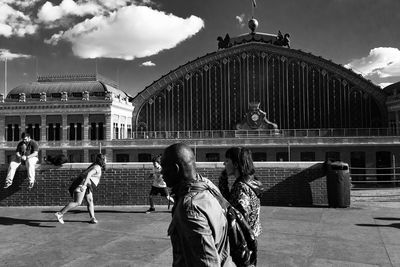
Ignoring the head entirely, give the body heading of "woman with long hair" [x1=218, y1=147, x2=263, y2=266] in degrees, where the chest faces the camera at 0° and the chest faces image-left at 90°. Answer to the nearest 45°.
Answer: approximately 90°

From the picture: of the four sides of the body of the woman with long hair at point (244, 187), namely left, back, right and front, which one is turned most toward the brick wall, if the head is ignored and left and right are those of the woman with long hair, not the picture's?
right

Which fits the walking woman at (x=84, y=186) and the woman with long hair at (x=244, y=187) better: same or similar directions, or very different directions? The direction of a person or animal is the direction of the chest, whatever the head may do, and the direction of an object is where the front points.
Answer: very different directions

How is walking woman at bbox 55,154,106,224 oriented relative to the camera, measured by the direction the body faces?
to the viewer's right

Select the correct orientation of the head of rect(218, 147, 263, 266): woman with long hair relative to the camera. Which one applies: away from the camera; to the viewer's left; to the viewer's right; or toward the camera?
to the viewer's left

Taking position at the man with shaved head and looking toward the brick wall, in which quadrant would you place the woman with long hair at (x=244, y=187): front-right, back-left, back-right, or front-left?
front-right

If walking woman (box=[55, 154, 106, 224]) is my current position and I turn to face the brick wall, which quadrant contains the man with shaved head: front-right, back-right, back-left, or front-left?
back-right

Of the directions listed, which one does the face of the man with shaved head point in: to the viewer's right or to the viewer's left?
to the viewer's left

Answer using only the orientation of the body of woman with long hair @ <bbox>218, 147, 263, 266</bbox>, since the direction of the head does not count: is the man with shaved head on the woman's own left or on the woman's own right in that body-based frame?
on the woman's own left

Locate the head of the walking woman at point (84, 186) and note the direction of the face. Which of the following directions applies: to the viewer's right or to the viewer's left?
to the viewer's right

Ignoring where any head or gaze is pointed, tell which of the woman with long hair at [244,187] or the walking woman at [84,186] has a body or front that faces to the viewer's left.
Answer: the woman with long hair

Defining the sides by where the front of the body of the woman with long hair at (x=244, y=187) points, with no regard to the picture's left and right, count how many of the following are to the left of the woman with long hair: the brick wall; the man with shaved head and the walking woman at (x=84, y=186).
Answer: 1

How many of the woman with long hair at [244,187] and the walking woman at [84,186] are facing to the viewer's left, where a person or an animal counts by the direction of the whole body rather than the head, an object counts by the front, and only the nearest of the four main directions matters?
1
